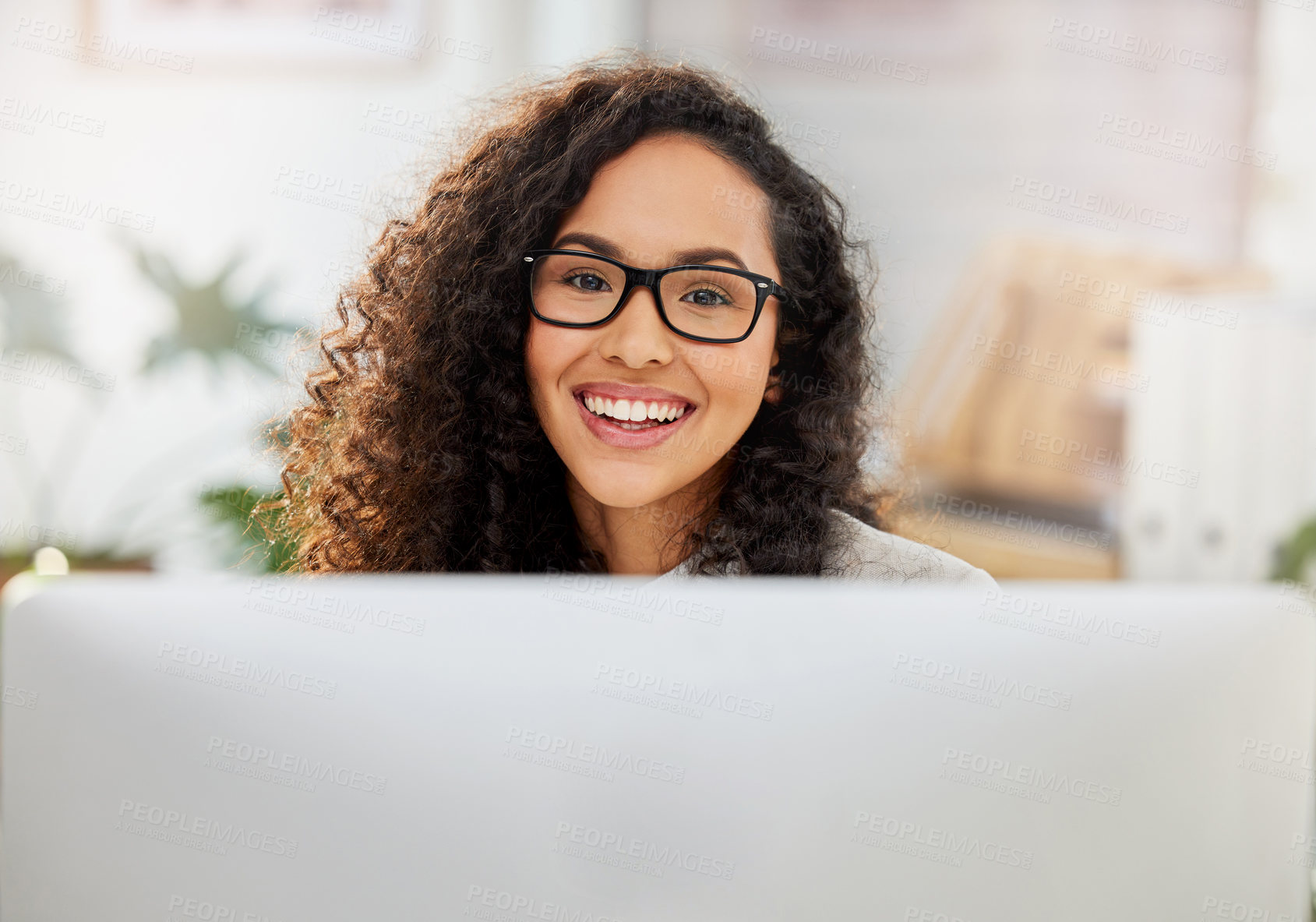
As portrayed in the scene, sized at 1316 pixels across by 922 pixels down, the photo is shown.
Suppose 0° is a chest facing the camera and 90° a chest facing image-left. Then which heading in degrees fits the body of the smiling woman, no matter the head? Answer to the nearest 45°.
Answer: approximately 0°

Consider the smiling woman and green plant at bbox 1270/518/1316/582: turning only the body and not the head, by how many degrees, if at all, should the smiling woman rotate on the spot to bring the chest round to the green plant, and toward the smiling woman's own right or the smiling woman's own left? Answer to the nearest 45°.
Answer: approximately 135° to the smiling woman's own left

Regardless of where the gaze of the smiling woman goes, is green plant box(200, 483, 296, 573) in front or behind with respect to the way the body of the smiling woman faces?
behind
